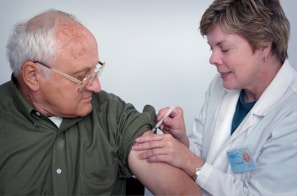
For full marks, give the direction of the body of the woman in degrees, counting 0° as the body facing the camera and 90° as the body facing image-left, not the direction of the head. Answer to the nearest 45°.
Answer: approximately 45°

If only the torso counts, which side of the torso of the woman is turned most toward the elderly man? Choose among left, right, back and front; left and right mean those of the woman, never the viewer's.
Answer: front

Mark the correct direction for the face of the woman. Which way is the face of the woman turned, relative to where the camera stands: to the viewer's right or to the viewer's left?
to the viewer's left
